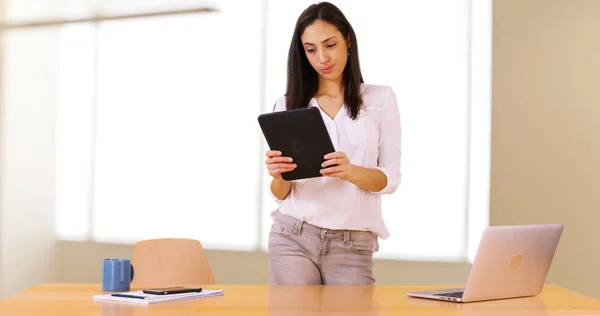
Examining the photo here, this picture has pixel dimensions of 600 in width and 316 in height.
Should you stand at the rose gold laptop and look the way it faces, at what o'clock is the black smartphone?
The black smartphone is roughly at 10 o'clock from the rose gold laptop.

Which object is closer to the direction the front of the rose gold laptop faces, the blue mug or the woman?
the woman

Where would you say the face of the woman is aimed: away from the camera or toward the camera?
toward the camera

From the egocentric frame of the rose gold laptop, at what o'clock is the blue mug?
The blue mug is roughly at 10 o'clock from the rose gold laptop.

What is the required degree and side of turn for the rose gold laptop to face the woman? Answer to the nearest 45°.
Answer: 0° — it already faces them

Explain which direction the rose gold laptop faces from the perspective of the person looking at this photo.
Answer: facing away from the viewer and to the left of the viewer

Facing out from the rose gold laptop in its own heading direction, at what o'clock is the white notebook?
The white notebook is roughly at 10 o'clock from the rose gold laptop.
